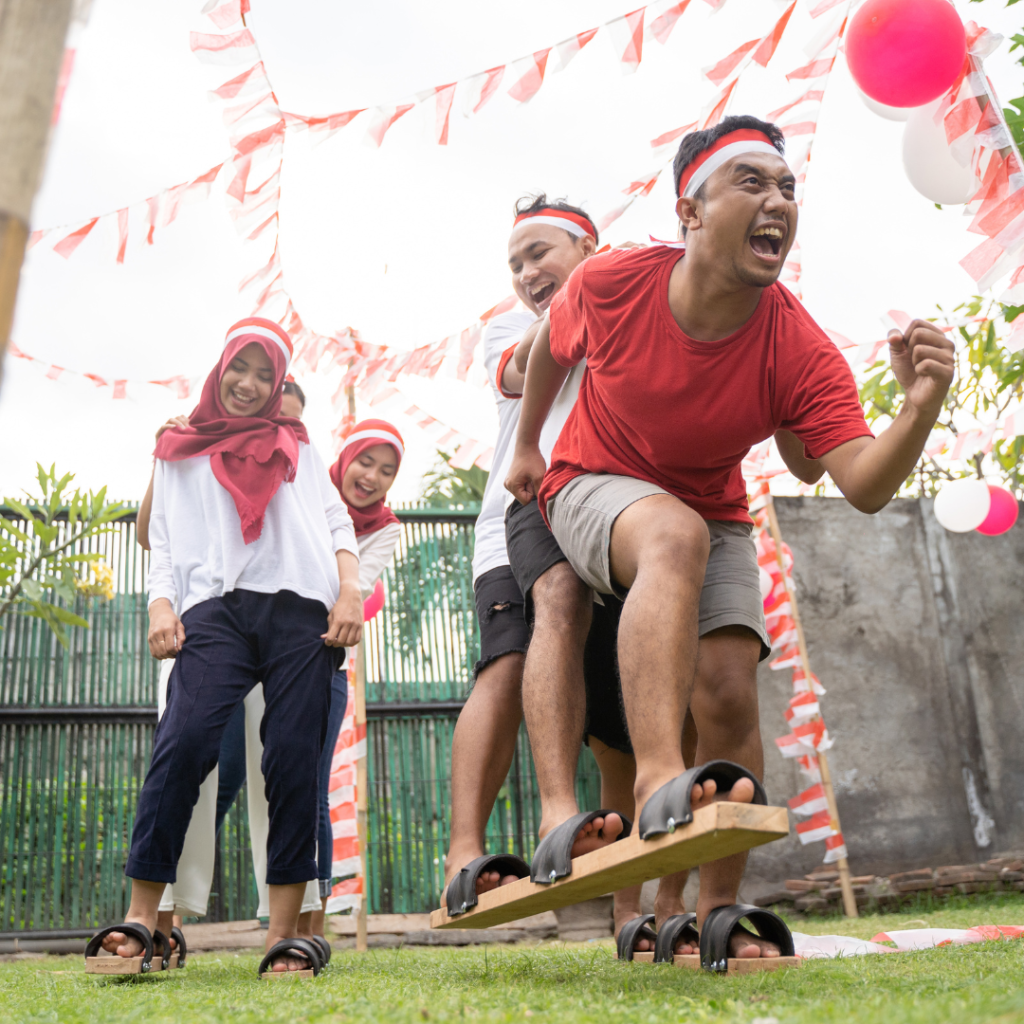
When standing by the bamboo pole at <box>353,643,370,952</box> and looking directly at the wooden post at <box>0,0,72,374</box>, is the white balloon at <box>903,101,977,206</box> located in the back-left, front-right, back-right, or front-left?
front-left

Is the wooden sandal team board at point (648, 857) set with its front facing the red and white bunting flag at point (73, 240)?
no

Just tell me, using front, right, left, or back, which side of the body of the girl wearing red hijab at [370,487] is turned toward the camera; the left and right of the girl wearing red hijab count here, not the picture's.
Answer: front

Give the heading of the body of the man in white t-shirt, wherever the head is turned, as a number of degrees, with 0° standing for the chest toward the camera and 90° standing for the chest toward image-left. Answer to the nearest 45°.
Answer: approximately 315°

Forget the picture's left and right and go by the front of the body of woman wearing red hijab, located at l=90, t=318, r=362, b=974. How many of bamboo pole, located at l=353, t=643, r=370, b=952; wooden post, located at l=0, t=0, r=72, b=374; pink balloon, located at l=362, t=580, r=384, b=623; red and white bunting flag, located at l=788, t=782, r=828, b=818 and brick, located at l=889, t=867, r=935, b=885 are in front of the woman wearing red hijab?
1

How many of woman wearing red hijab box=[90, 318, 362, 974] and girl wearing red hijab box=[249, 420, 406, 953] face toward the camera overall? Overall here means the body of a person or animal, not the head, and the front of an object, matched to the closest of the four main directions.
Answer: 2

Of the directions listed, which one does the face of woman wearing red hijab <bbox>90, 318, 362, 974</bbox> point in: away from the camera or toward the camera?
toward the camera

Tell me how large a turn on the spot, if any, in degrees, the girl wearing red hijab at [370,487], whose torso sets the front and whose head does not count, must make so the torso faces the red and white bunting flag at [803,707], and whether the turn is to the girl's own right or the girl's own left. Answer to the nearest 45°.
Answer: approximately 135° to the girl's own left

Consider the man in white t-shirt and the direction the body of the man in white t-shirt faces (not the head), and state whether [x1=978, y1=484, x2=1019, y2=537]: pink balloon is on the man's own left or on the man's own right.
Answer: on the man's own left

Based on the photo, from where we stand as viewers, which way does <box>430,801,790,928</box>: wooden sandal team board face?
facing the viewer and to the right of the viewer

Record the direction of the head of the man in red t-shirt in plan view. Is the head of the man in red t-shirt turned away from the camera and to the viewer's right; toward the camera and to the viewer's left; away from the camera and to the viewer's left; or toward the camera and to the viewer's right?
toward the camera and to the viewer's right
